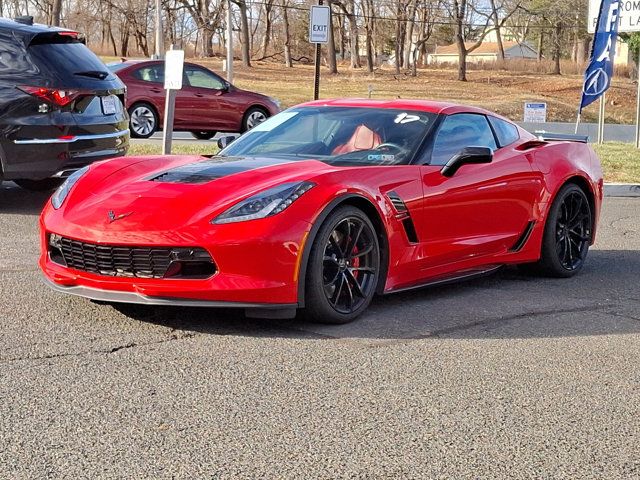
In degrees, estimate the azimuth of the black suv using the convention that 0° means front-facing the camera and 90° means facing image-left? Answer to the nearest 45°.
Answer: approximately 135°

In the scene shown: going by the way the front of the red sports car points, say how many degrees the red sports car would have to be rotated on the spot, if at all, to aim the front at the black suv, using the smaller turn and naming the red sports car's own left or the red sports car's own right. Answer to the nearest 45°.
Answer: approximately 90° to the red sports car's own right

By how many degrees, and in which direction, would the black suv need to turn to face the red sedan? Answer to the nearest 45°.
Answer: approximately 45° to its right

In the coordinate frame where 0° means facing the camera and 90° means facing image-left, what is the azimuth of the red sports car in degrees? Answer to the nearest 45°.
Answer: approximately 45°

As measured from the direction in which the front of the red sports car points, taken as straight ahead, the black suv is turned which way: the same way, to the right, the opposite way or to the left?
to the right

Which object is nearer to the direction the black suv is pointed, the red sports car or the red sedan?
the red sedan

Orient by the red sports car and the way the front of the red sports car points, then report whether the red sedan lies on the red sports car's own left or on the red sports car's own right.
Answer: on the red sports car's own right
